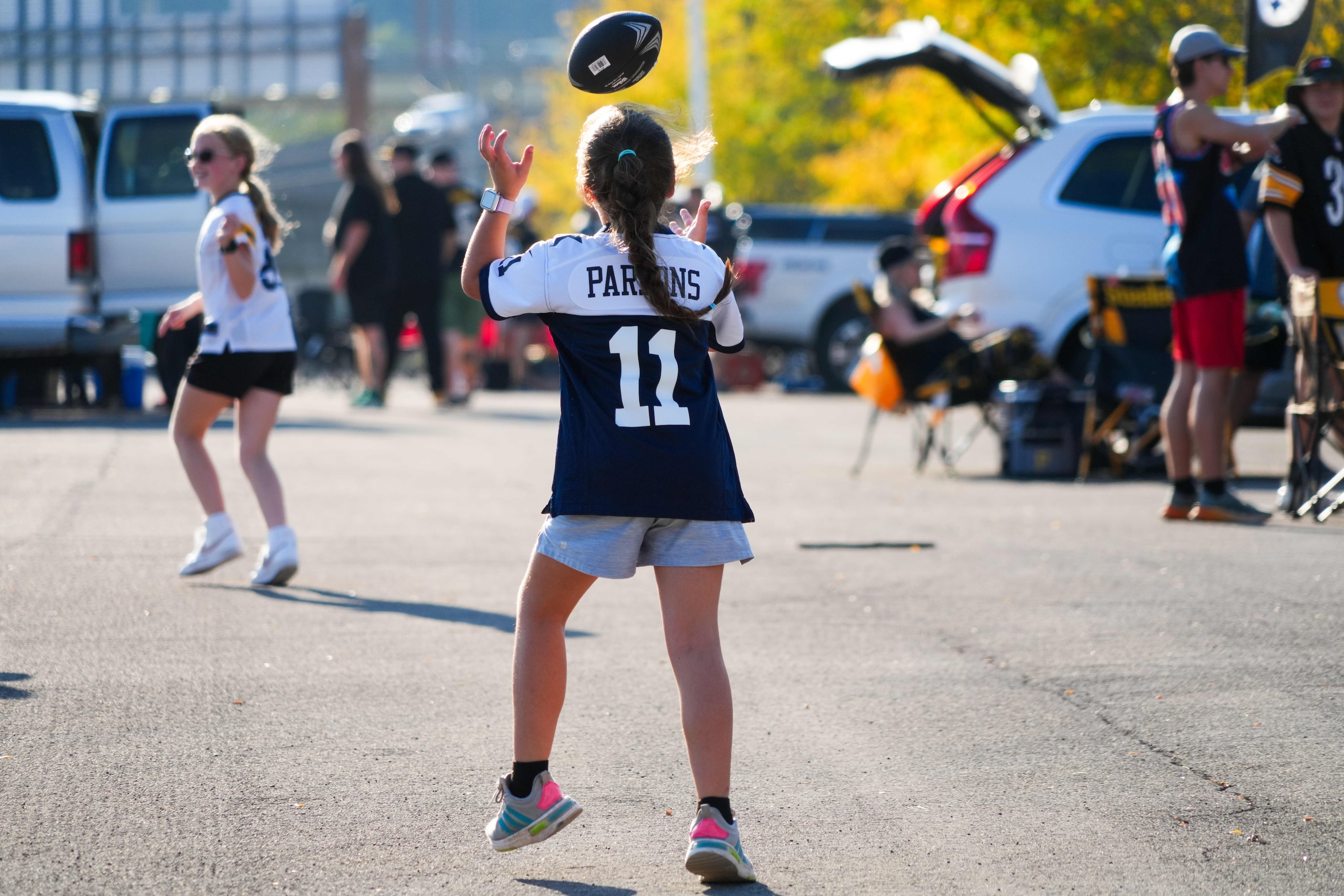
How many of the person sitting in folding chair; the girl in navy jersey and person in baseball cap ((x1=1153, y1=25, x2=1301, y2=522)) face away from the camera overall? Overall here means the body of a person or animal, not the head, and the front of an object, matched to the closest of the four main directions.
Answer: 1

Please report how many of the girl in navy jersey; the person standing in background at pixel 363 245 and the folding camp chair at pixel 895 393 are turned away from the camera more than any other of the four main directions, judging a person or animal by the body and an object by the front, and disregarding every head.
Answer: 1

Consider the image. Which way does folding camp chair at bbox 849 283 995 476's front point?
to the viewer's right

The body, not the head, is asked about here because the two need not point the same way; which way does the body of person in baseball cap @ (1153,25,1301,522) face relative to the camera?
to the viewer's right

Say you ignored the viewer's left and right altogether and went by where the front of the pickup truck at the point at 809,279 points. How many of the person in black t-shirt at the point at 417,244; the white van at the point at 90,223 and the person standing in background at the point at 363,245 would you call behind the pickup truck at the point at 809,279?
3

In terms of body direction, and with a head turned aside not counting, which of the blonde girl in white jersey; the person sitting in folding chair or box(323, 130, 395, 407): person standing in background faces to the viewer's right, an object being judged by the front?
the person sitting in folding chair

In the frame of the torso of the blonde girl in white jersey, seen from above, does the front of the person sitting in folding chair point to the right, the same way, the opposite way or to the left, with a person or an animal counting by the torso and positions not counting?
the opposite way

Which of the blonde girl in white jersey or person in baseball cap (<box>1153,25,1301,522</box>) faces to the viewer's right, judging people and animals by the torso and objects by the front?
the person in baseball cap

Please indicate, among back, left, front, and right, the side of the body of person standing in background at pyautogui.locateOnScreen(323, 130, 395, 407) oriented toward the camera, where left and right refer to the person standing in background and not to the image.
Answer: left

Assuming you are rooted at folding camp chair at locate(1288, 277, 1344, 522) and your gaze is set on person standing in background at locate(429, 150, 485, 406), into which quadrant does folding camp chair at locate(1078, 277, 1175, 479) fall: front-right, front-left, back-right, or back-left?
front-right

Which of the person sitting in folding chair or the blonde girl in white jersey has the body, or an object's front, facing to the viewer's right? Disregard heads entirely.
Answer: the person sitting in folding chair

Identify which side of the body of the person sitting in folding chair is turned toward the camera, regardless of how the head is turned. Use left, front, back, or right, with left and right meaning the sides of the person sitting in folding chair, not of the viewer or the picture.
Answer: right
